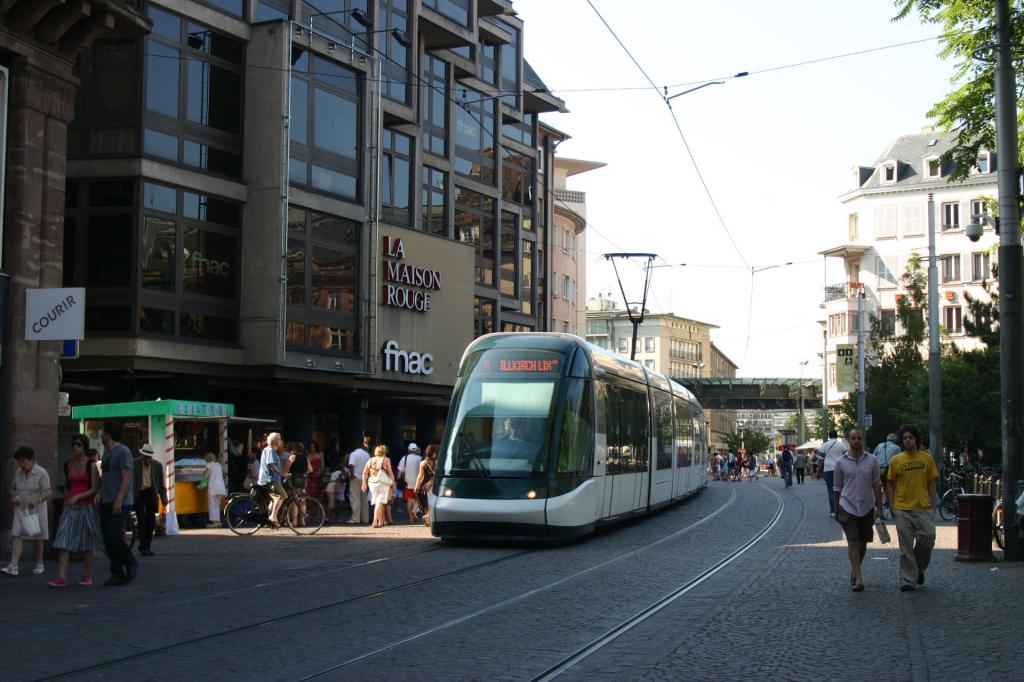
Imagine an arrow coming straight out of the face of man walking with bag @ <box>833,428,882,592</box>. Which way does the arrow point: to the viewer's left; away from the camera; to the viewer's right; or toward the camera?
toward the camera

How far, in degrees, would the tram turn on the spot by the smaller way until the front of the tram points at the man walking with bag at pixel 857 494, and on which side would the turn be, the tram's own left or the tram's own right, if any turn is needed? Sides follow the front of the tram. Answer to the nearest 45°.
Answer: approximately 90° to the tram's own left

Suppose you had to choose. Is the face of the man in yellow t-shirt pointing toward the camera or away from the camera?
toward the camera

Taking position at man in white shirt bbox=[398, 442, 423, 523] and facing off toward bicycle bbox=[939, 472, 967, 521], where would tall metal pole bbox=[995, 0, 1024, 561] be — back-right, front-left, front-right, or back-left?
front-right

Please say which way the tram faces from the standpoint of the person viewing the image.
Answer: facing the viewer and to the left of the viewer

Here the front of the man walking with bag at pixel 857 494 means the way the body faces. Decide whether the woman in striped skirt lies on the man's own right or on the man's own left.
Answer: on the man's own right

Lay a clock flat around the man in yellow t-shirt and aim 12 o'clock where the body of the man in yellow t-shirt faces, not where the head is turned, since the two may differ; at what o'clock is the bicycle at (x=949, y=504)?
The bicycle is roughly at 6 o'clock from the man in yellow t-shirt.

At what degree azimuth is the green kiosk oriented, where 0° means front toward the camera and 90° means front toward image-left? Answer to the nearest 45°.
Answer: approximately 315°

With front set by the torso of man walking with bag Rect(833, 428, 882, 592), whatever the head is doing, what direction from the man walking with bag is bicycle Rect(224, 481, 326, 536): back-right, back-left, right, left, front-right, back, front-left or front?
back-right

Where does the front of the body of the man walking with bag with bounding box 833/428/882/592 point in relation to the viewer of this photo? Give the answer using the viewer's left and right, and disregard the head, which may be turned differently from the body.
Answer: facing the viewer

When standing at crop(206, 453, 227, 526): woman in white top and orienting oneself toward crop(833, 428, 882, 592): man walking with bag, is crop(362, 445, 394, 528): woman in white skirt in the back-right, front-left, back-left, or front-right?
front-left

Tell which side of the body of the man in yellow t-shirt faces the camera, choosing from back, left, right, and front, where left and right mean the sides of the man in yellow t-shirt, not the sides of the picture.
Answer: front

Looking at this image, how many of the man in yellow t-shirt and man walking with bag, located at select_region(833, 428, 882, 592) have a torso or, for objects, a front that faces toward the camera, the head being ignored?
2
